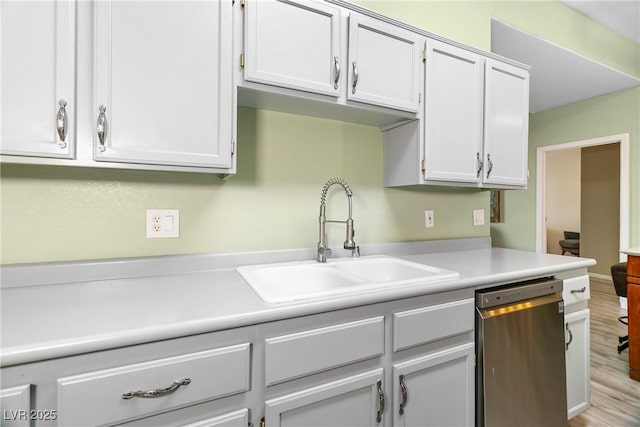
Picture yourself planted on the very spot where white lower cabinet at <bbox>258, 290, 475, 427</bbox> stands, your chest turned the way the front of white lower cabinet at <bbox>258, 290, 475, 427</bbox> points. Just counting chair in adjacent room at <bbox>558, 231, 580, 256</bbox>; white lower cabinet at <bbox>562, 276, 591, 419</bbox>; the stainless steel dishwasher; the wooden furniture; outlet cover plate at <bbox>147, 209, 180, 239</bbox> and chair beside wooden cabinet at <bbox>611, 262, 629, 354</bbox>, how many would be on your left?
5

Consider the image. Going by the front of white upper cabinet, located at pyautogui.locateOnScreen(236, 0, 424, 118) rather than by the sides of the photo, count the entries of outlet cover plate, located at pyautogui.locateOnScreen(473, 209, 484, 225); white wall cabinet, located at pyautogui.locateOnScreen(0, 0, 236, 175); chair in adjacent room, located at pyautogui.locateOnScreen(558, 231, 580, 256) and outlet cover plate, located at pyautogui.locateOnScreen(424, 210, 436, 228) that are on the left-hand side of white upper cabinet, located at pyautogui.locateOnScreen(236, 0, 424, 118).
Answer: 3

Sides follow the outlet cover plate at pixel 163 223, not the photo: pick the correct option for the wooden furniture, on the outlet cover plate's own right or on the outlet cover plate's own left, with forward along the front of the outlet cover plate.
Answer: on the outlet cover plate's own left

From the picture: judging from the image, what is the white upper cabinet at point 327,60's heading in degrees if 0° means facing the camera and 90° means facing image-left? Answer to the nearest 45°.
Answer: approximately 315°

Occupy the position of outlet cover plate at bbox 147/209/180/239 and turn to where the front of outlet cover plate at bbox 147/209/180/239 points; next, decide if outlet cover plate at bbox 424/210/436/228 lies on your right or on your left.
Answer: on your left

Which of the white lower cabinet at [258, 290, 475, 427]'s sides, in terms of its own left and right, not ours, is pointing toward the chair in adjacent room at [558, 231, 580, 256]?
left

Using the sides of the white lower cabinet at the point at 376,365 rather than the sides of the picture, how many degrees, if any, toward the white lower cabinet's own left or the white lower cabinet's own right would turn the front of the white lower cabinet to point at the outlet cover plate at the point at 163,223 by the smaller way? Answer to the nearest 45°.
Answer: approximately 135° to the white lower cabinet's own right
